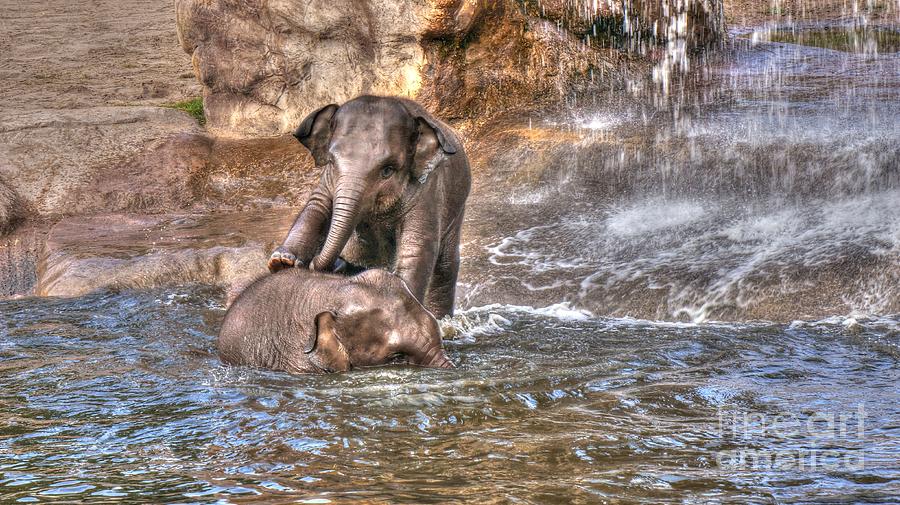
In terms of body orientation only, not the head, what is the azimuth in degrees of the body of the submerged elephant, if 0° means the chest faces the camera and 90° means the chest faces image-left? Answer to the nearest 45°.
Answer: approximately 270°

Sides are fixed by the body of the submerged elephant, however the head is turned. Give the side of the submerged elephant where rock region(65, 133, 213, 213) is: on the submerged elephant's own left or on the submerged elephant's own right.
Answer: on the submerged elephant's own left

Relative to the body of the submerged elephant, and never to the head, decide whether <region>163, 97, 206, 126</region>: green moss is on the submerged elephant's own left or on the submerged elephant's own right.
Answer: on the submerged elephant's own left

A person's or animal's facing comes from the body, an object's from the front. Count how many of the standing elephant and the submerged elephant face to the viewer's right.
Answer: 1

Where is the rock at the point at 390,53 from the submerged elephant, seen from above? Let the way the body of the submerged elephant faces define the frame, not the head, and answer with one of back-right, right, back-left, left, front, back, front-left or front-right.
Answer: left

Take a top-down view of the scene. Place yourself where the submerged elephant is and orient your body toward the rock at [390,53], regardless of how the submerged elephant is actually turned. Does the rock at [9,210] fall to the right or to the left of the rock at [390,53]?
left

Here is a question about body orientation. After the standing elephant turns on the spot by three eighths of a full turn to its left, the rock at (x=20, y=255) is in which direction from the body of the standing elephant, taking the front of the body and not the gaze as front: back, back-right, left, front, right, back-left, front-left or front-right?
back-left

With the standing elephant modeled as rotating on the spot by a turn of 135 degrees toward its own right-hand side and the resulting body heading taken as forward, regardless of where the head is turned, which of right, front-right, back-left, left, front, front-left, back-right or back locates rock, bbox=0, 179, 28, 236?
front-left

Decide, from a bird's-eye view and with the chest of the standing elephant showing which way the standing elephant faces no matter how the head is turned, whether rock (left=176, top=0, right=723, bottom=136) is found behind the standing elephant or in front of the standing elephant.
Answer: behind

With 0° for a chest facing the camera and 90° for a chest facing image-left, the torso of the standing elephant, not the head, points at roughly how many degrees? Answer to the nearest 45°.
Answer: approximately 45°

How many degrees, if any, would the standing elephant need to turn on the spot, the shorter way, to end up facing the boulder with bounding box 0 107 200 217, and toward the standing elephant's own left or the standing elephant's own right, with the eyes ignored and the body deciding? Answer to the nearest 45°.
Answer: approximately 90° to the standing elephant's own right

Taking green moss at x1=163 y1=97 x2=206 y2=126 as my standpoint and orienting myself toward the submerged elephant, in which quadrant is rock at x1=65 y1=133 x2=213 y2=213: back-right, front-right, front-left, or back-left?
front-right
